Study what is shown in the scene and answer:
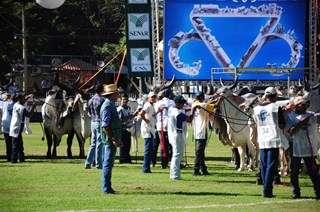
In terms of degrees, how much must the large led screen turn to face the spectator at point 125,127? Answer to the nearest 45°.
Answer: approximately 45° to its right

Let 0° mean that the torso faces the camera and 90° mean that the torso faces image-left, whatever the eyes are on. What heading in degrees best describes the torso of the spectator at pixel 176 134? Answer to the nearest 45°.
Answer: approximately 225°

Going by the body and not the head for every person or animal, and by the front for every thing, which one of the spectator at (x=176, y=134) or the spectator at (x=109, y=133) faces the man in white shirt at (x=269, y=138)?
the spectator at (x=109, y=133)

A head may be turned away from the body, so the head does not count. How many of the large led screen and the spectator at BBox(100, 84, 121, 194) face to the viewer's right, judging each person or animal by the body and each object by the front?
1

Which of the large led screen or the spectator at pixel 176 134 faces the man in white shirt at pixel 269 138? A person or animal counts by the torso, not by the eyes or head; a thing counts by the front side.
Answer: the large led screen

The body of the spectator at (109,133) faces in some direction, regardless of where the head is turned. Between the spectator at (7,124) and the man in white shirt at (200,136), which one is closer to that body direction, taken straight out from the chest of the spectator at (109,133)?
the man in white shirt

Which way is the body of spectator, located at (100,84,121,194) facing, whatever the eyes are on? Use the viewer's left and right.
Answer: facing to the right of the viewer

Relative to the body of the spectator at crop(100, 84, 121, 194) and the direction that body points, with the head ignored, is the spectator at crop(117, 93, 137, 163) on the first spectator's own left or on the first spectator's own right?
on the first spectator's own left

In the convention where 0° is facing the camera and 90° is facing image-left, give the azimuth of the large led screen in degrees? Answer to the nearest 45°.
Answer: approximately 0°
